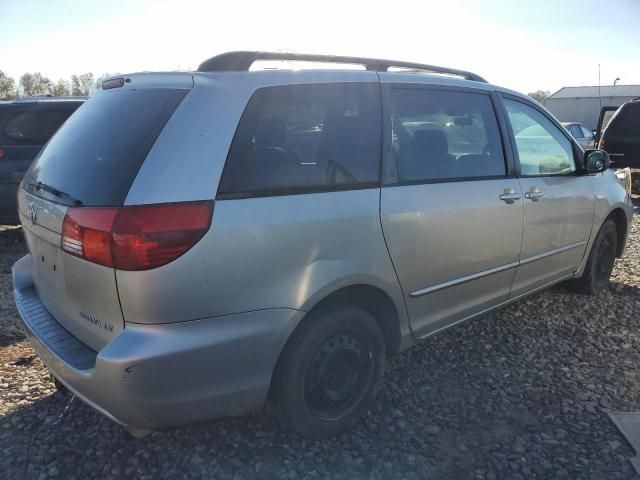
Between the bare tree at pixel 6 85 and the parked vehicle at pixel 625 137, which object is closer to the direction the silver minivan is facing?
the parked vehicle

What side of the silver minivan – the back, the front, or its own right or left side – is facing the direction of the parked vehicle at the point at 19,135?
left

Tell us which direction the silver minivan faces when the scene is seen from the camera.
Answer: facing away from the viewer and to the right of the viewer

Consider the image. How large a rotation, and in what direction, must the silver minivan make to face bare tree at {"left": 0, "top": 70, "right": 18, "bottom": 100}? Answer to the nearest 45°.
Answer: approximately 90° to its left

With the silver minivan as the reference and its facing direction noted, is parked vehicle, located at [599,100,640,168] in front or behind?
in front

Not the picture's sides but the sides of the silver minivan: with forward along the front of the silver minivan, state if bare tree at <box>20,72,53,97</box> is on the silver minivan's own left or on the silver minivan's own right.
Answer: on the silver minivan's own left

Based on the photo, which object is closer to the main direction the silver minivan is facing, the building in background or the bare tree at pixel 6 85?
the building in background

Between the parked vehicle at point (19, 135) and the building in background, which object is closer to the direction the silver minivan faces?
the building in background

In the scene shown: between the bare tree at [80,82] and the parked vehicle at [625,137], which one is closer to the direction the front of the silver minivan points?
the parked vehicle
